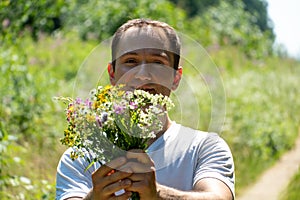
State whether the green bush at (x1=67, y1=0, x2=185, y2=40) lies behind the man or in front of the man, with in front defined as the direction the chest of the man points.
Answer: behind

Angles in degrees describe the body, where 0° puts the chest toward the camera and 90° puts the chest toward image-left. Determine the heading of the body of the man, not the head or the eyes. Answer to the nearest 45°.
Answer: approximately 0°
